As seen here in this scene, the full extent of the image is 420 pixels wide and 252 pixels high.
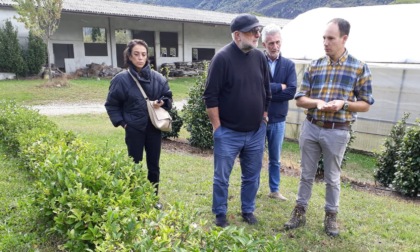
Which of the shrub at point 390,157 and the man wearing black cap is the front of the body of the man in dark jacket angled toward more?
the man wearing black cap

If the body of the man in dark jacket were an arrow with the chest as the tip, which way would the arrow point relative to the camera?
toward the camera

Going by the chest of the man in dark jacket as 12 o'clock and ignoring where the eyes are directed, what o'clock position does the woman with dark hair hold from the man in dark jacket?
The woman with dark hair is roughly at 2 o'clock from the man in dark jacket.

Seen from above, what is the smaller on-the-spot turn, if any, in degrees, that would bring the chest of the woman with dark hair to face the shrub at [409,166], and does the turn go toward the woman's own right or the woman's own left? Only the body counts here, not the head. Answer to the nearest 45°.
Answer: approximately 45° to the woman's own left

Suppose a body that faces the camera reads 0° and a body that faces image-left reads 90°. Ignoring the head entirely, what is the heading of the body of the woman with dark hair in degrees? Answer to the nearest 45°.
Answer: approximately 315°

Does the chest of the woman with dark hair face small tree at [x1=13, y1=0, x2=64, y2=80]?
no

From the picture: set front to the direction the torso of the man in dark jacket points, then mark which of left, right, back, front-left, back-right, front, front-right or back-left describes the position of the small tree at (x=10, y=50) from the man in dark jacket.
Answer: back-right

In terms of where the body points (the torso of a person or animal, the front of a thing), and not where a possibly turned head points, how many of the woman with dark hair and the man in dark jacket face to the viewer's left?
0

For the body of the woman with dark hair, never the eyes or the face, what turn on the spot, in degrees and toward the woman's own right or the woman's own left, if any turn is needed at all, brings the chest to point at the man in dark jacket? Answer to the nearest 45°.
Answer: approximately 45° to the woman's own left

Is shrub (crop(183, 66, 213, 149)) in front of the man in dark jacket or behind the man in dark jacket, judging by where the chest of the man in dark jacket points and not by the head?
behind
